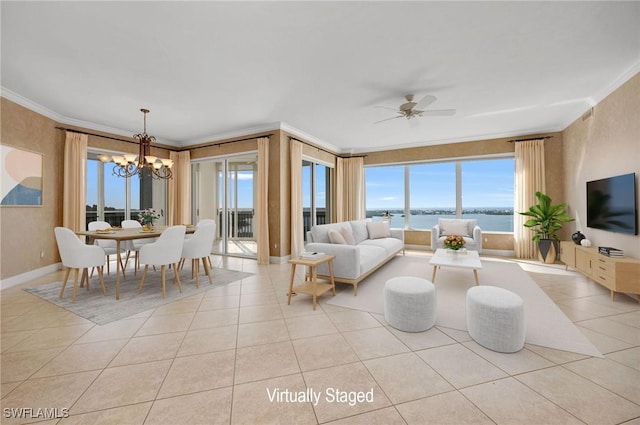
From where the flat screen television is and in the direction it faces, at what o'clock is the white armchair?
The white armchair is roughly at 2 o'clock from the flat screen television.

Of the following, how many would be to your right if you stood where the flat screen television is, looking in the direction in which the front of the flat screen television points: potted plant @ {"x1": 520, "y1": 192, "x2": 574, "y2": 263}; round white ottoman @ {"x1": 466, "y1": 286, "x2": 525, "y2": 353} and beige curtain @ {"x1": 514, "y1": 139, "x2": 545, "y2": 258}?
2

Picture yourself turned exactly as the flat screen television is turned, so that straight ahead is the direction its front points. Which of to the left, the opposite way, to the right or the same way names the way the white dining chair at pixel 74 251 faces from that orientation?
to the right

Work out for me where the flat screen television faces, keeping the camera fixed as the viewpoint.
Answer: facing the viewer and to the left of the viewer

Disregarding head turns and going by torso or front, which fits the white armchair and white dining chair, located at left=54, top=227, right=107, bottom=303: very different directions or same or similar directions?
very different directions

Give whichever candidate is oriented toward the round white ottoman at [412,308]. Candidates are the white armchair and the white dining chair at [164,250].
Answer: the white armchair

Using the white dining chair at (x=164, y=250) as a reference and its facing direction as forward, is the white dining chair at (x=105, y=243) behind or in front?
in front

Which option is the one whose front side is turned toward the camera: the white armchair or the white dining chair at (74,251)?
the white armchair

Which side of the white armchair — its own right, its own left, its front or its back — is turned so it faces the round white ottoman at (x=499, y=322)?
front

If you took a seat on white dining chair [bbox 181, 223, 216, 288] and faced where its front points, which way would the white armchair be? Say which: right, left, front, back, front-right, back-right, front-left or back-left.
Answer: back-right

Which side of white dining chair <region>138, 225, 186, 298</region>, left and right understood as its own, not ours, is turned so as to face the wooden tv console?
back

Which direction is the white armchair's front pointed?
toward the camera

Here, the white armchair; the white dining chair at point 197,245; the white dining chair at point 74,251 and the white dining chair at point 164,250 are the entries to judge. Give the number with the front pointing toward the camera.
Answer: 1

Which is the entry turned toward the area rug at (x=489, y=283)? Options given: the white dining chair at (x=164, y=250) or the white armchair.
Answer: the white armchair

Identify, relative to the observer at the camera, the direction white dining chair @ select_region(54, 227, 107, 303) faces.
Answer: facing away from the viewer and to the right of the viewer

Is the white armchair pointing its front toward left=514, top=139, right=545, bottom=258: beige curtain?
no

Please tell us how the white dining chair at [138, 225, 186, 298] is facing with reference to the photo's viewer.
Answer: facing away from the viewer and to the left of the viewer

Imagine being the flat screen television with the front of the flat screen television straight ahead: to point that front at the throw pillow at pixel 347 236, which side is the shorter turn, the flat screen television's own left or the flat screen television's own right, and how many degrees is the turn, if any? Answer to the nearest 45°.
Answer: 0° — it already faces it
